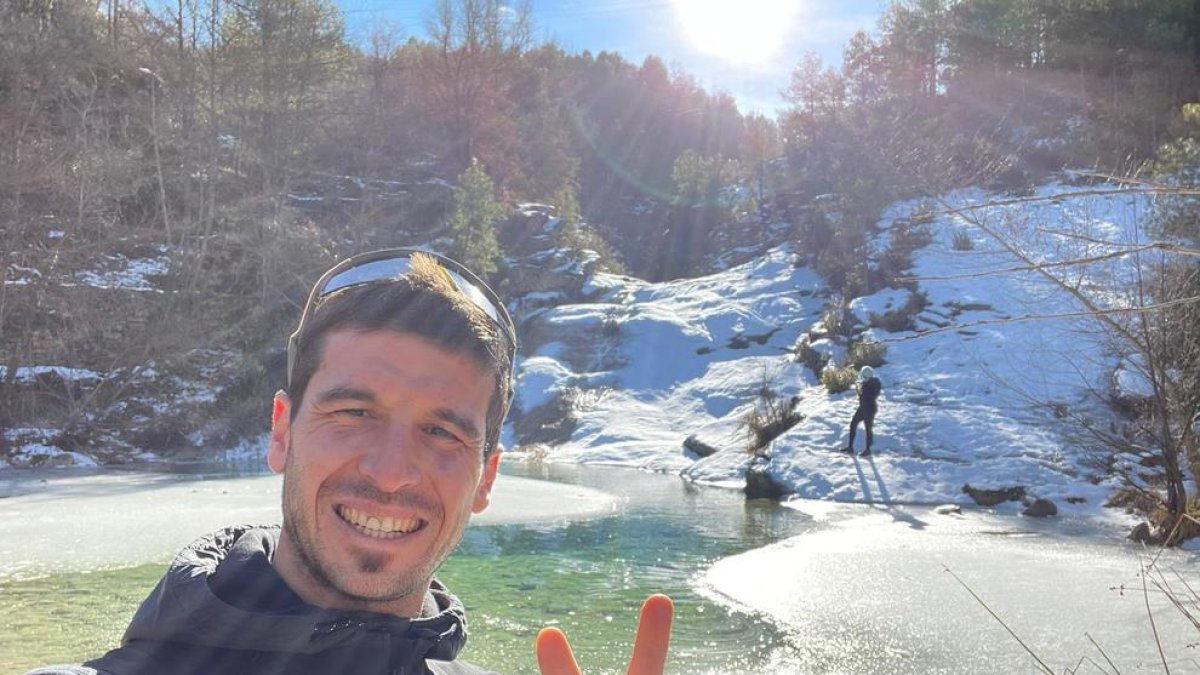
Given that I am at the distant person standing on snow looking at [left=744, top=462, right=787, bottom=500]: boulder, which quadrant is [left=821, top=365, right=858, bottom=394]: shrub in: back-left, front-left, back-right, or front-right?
back-right

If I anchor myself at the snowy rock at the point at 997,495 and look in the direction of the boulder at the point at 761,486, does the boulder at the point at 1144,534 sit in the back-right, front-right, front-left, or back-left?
back-left

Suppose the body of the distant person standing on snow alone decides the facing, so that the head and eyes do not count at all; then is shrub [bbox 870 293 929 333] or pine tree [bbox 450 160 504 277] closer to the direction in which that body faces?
the pine tree

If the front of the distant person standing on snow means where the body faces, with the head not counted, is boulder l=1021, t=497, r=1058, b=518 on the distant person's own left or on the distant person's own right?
on the distant person's own left
